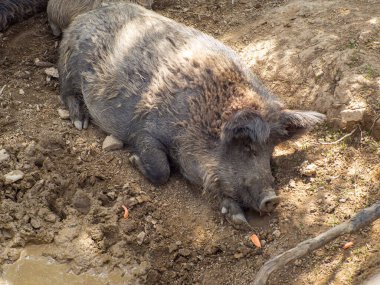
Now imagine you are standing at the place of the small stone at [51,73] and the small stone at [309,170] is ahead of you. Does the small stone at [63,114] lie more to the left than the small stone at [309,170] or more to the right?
right

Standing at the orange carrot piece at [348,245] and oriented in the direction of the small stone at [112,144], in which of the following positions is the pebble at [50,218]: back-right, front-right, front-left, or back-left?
front-left

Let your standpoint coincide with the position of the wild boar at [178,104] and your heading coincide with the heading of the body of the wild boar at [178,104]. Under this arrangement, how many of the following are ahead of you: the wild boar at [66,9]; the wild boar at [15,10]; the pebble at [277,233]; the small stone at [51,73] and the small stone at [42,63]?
1

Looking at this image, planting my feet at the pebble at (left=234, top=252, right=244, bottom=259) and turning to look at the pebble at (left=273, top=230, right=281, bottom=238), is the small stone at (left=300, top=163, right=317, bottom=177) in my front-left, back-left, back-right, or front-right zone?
front-left

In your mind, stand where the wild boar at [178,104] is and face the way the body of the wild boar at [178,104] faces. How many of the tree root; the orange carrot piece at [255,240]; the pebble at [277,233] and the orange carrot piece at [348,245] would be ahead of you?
4

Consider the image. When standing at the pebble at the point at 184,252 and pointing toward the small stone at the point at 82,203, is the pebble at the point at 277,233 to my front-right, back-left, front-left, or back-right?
back-right

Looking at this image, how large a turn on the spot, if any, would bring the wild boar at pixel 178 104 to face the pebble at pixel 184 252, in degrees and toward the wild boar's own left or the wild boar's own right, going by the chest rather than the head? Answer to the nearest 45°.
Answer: approximately 45° to the wild boar's own right

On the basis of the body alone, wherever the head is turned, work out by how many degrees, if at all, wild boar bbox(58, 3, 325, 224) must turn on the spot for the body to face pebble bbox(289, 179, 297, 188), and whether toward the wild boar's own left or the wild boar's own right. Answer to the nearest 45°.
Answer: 0° — it already faces it

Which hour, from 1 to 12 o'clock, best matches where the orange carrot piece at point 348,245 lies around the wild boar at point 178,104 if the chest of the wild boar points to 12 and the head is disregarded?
The orange carrot piece is roughly at 12 o'clock from the wild boar.

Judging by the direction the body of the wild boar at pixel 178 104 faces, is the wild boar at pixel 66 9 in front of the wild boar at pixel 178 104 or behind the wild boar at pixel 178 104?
behind

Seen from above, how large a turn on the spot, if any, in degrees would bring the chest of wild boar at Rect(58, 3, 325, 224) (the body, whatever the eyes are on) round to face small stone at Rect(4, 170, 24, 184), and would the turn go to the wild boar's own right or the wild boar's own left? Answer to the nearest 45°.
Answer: approximately 90° to the wild boar's own right

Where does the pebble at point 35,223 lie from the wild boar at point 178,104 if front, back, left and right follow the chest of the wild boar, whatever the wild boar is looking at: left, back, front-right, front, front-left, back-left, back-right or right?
right

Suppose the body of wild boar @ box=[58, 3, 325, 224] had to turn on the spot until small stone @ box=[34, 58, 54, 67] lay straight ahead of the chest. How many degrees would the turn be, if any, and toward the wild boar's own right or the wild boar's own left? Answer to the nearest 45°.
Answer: approximately 180°

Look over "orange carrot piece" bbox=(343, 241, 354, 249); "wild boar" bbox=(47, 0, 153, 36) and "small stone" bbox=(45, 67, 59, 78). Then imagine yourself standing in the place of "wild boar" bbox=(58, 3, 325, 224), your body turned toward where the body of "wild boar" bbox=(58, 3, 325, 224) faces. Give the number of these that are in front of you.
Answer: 1

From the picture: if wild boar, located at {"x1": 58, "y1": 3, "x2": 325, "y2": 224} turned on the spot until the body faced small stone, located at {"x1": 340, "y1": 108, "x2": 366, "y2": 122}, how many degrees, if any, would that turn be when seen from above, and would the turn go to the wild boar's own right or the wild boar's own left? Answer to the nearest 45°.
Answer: approximately 45° to the wild boar's own left

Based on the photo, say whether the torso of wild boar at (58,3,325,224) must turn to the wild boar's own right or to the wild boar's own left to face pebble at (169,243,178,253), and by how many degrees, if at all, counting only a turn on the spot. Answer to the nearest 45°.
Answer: approximately 45° to the wild boar's own right

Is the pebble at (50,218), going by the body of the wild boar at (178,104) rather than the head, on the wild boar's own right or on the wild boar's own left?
on the wild boar's own right

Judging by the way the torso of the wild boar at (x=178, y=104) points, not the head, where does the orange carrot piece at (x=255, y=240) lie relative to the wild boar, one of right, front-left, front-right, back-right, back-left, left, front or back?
front

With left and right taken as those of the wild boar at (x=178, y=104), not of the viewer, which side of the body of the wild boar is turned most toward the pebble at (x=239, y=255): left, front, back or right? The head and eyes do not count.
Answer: front
